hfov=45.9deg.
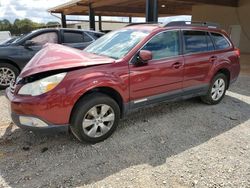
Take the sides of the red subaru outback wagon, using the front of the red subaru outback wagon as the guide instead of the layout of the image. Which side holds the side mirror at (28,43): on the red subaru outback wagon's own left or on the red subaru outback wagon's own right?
on the red subaru outback wagon's own right

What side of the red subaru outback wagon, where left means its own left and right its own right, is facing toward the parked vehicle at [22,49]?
right

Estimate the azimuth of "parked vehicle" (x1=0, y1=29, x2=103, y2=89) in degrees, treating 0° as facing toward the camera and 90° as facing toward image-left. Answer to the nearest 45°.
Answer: approximately 90°

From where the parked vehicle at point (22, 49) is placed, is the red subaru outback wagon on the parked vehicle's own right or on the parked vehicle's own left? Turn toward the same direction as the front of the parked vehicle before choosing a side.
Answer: on the parked vehicle's own left

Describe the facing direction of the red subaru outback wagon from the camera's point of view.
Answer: facing the viewer and to the left of the viewer

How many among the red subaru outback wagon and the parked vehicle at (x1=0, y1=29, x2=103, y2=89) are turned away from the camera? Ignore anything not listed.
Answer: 0
